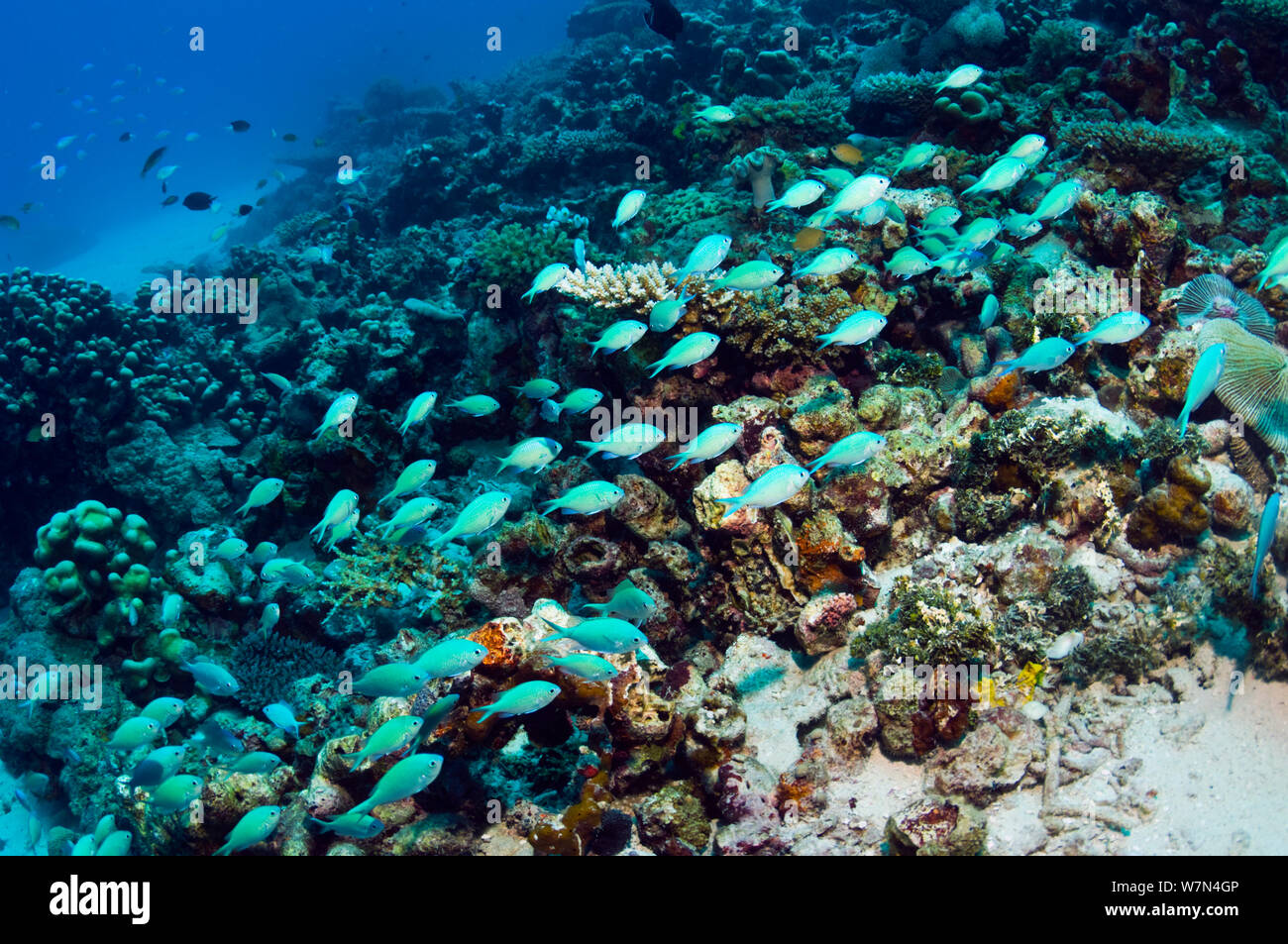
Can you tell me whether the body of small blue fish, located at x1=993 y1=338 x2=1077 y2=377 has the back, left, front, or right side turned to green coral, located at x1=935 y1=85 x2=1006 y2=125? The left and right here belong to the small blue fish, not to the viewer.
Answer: left

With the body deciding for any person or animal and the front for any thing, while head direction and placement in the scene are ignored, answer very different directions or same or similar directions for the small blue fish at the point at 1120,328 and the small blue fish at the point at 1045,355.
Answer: same or similar directions

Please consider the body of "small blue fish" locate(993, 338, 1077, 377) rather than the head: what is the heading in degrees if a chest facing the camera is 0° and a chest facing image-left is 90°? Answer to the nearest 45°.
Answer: approximately 270°

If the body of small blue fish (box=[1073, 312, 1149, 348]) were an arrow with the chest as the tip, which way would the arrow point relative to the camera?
to the viewer's right
